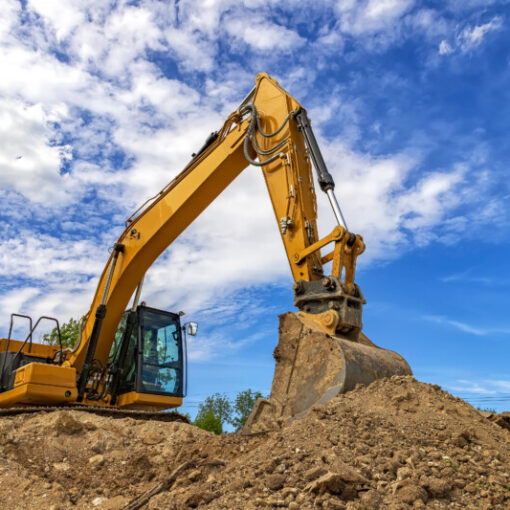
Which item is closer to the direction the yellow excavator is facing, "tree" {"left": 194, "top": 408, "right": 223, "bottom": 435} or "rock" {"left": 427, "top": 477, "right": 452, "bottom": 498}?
the rock

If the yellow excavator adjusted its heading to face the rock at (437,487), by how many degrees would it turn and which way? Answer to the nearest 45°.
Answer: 0° — it already faces it

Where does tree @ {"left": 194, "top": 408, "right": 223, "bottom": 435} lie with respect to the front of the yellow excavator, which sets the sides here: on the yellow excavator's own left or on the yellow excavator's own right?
on the yellow excavator's own left

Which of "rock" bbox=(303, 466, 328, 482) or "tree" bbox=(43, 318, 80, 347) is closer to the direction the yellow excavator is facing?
the rock

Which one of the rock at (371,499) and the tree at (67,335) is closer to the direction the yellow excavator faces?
the rock

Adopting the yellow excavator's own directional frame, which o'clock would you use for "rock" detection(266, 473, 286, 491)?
The rock is roughly at 1 o'clock from the yellow excavator.

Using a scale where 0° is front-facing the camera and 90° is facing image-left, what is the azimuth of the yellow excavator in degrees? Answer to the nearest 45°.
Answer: approximately 315°

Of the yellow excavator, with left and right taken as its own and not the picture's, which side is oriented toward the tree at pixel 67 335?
back
